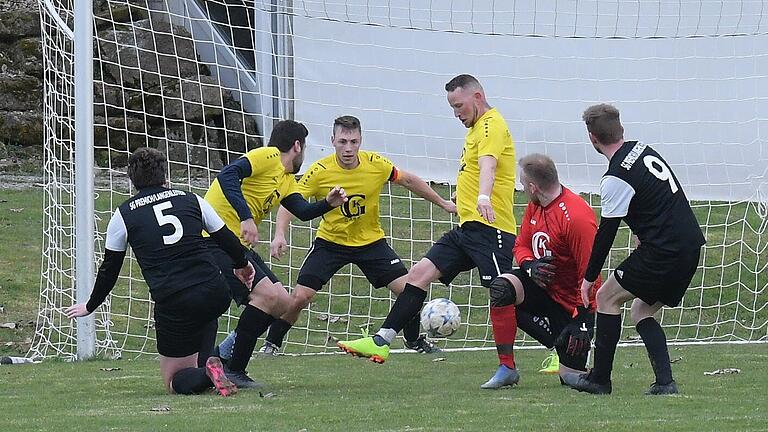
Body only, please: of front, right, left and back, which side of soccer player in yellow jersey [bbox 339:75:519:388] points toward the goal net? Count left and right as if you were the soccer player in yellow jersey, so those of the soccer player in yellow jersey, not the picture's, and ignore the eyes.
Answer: right

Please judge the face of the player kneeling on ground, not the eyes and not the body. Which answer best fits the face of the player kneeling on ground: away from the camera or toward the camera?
away from the camera

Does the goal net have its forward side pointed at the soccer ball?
yes

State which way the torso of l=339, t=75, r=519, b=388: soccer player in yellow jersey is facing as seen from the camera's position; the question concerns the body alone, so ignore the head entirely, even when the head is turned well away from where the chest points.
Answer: to the viewer's left

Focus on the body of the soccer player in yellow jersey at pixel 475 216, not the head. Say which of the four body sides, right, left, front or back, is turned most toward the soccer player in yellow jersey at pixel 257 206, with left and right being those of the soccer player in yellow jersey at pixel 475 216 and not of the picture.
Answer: front

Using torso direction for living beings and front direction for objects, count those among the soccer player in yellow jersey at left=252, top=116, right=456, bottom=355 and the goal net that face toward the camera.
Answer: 2

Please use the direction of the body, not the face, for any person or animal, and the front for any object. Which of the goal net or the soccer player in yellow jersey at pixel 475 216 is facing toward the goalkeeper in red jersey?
the goal net

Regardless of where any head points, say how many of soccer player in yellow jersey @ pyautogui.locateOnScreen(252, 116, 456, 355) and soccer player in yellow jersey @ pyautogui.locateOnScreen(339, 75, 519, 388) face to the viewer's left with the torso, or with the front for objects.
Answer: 1

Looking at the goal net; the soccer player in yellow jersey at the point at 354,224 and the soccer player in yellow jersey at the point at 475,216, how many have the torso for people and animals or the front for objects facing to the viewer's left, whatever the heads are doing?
1

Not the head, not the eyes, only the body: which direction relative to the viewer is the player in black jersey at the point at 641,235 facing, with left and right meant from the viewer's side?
facing away from the viewer and to the left of the viewer

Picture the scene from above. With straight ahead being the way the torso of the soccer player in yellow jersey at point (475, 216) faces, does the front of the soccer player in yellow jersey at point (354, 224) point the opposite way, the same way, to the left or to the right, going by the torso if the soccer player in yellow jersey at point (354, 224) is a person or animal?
to the left

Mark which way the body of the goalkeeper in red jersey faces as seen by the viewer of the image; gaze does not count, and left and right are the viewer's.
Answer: facing the viewer and to the left of the viewer

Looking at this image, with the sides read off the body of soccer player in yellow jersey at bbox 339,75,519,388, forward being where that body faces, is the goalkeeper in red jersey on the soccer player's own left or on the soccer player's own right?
on the soccer player's own left

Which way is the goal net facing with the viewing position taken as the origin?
facing the viewer
